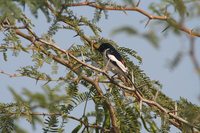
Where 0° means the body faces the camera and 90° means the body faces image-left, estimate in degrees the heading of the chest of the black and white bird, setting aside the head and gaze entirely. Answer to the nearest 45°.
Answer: approximately 90°
